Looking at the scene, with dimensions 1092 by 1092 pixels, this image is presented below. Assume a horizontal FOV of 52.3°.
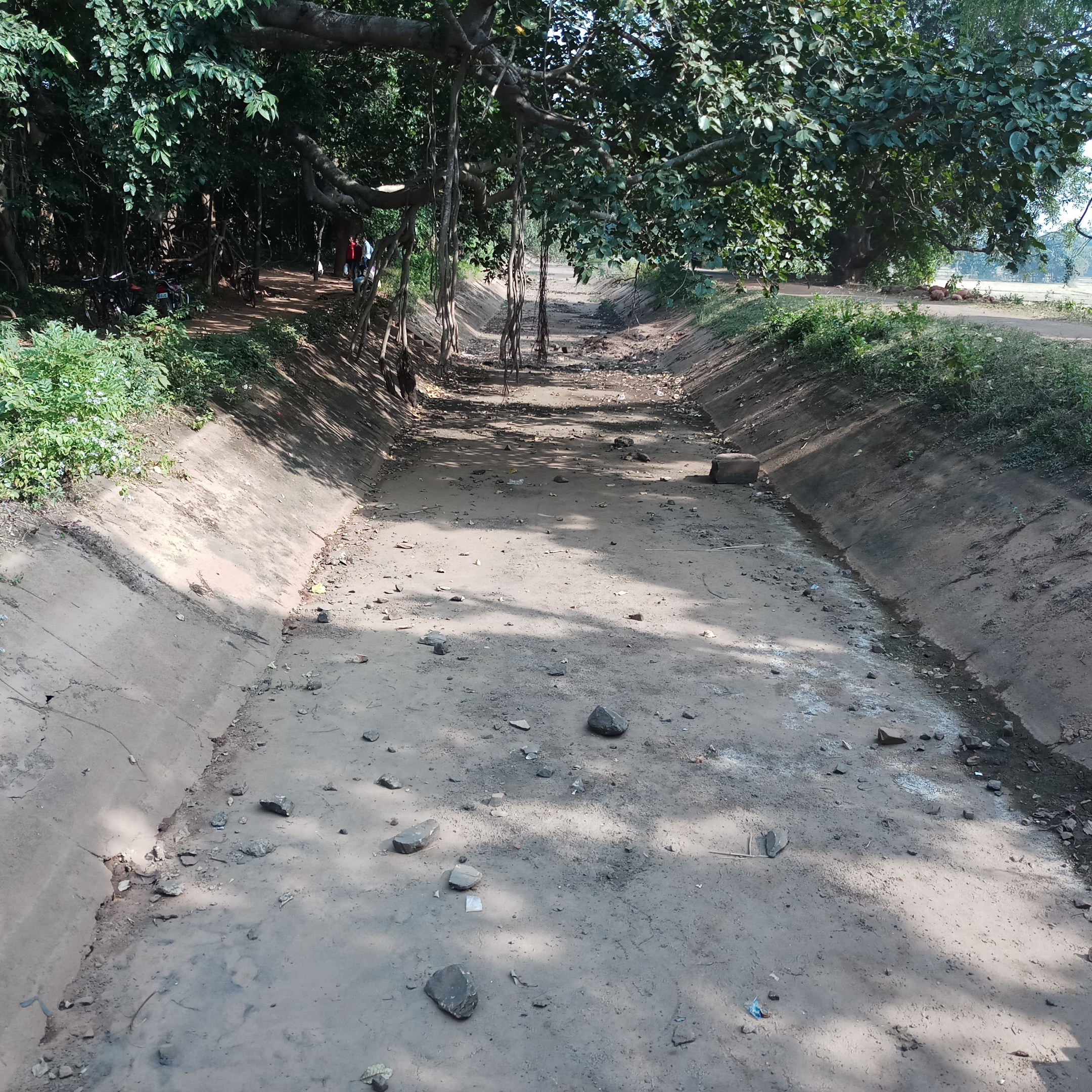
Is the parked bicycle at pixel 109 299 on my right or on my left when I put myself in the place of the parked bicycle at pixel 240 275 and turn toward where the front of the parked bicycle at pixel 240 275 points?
on my right

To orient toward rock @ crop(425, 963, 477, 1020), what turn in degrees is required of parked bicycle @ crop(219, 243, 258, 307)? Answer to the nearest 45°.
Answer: approximately 45° to its right

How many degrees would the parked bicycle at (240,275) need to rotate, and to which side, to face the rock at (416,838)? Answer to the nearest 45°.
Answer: approximately 45° to its right

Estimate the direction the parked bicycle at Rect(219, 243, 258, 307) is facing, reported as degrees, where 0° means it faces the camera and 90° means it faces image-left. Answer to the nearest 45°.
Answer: approximately 315°

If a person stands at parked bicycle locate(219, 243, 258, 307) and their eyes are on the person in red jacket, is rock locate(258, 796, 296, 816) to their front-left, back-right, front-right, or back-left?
back-right
